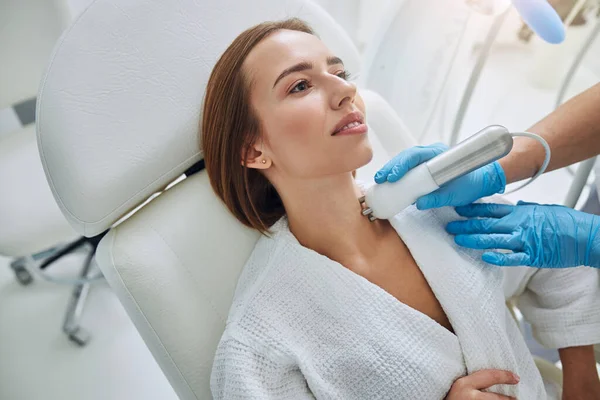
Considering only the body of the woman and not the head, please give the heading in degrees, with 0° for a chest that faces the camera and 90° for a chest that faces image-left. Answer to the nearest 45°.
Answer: approximately 315°

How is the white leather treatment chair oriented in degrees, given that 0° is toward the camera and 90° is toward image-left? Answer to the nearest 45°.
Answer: approximately 315°

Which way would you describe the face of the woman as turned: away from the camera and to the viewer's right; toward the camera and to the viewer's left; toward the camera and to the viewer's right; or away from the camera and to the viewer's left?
toward the camera and to the viewer's right
